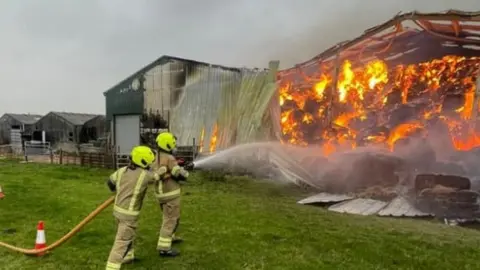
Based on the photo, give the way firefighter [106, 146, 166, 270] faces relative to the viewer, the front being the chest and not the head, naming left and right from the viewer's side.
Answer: facing away from the viewer and to the right of the viewer

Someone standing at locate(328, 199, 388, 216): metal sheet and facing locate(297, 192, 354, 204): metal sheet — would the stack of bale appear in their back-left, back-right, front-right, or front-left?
back-right

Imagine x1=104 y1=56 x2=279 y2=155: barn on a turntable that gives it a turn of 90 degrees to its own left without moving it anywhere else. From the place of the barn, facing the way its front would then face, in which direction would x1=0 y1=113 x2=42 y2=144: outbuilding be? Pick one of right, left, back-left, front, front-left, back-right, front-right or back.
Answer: back

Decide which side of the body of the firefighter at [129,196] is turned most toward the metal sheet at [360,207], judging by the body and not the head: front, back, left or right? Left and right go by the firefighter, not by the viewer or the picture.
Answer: front

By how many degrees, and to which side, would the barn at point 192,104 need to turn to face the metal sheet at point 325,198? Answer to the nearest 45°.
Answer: approximately 45° to its left

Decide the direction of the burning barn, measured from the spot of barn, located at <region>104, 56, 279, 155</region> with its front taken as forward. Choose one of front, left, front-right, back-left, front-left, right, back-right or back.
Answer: left

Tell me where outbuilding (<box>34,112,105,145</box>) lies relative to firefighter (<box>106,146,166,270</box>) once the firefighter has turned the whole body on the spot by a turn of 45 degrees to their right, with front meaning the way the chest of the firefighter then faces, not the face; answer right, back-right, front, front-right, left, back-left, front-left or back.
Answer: left

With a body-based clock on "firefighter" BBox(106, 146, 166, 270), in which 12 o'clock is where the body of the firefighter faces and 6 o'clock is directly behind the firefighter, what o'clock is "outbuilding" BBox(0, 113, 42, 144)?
The outbuilding is roughly at 10 o'clock from the firefighter.

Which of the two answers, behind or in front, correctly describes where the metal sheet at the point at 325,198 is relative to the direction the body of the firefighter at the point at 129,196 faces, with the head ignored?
in front

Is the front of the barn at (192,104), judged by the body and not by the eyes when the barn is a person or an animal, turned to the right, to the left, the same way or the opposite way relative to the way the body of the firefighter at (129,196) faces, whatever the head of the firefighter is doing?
the opposite way

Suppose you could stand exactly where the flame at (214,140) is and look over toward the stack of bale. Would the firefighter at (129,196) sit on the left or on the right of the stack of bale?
right

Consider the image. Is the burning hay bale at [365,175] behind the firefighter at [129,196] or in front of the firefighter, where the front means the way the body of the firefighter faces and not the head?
in front

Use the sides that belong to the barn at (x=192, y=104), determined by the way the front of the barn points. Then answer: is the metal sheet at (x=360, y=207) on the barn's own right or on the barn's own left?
on the barn's own left

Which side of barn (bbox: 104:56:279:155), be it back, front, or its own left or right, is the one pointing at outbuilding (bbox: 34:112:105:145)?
right

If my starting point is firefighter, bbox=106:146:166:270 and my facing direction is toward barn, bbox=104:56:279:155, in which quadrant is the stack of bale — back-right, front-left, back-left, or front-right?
front-right

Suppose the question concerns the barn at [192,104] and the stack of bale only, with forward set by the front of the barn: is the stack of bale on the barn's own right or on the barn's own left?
on the barn's own left

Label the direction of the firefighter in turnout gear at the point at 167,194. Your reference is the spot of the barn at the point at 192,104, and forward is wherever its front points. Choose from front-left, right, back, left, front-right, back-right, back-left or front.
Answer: front-left

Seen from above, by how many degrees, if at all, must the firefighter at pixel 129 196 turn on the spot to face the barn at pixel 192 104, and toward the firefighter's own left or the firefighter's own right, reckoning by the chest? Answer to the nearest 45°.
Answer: approximately 45° to the firefighter's own left
